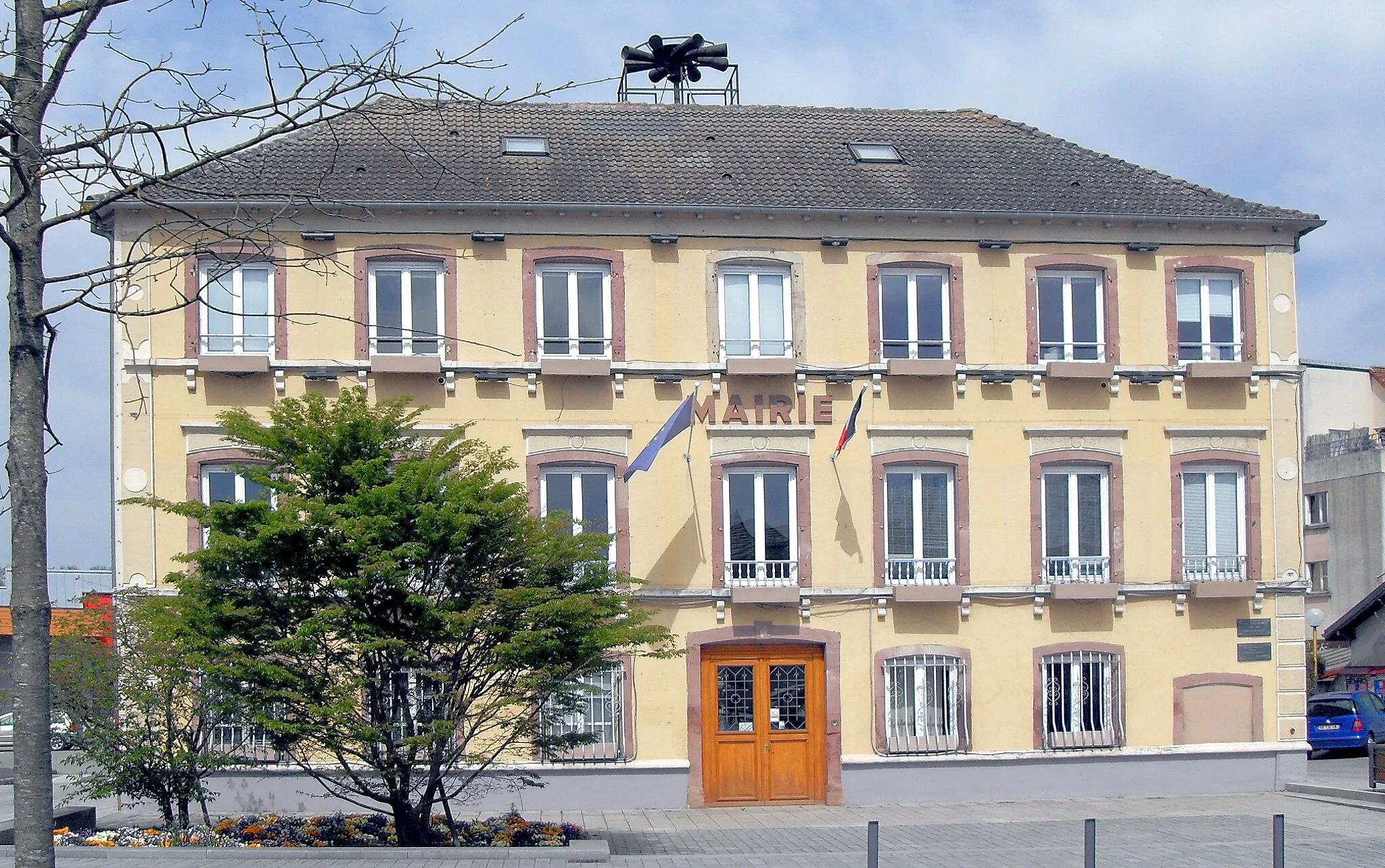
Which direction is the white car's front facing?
to the viewer's left

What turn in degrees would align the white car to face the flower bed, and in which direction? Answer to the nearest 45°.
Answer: approximately 135° to its left

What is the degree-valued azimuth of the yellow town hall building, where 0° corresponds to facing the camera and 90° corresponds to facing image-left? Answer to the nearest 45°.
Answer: approximately 0°

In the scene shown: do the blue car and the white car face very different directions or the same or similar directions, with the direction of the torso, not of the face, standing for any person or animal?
very different directions

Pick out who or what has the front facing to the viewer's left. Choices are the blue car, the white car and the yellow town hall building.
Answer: the white car

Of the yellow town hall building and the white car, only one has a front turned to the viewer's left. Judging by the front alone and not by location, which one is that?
the white car
